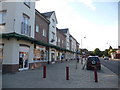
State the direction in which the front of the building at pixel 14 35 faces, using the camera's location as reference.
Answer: facing the viewer and to the right of the viewer
